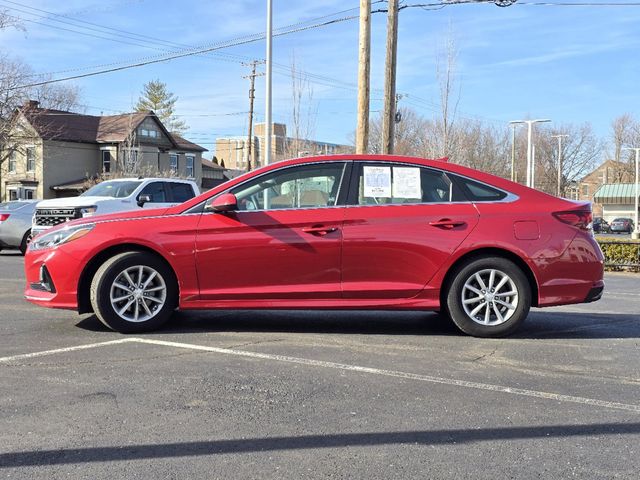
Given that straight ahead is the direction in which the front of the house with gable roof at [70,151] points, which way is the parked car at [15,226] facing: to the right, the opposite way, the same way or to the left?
the opposite way

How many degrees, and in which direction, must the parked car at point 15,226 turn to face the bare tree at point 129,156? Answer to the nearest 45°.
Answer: approximately 45° to its left

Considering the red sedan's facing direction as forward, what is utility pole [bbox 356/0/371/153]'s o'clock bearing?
The utility pole is roughly at 3 o'clock from the red sedan.

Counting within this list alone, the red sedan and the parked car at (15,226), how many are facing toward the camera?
0

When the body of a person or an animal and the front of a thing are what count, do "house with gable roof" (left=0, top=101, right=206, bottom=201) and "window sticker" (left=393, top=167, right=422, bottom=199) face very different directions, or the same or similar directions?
same or similar directions

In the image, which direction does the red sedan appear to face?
to the viewer's left

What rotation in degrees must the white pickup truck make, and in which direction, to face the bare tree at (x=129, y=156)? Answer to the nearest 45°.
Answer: approximately 135° to its right

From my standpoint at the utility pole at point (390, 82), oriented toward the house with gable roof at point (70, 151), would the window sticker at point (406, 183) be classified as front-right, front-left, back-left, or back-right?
back-left

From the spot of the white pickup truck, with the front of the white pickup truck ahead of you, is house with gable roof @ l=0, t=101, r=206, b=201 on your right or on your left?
on your right

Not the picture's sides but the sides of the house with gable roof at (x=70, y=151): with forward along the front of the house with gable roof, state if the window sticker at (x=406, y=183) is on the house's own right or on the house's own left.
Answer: on the house's own left

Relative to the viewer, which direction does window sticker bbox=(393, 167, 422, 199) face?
toward the camera

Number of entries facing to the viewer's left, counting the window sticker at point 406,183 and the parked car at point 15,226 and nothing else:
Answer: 0

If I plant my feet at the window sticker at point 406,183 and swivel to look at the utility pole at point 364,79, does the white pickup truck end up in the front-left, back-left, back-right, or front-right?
front-left

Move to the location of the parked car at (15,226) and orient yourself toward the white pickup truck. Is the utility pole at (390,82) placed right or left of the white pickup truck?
left

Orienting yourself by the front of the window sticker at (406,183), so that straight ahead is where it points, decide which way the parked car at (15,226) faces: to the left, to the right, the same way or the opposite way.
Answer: the opposite way

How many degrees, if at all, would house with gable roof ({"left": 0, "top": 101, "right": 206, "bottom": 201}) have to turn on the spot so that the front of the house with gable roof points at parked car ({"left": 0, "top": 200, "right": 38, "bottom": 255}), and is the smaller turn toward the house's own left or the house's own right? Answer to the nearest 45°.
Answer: approximately 45° to the house's own left

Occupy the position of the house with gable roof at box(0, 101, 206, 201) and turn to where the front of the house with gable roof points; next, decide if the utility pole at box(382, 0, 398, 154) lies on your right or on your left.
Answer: on your left

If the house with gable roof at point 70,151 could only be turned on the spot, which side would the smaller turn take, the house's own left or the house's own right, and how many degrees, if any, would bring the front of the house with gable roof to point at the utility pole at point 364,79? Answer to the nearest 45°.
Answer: approximately 45° to the house's own left
